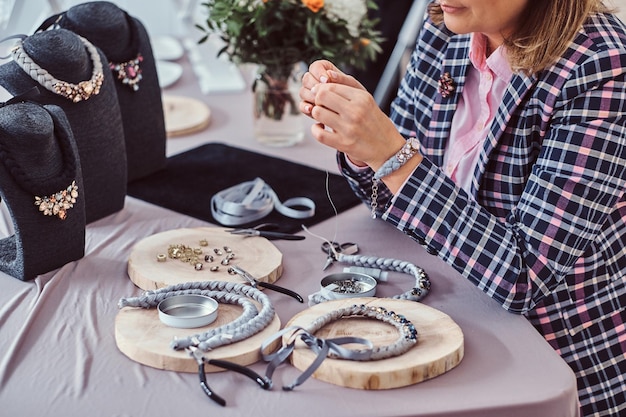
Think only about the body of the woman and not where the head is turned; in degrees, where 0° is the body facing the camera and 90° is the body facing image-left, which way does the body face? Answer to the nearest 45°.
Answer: approximately 45°

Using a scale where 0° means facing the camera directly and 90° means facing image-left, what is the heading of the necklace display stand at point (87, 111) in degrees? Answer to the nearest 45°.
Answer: approximately 315°

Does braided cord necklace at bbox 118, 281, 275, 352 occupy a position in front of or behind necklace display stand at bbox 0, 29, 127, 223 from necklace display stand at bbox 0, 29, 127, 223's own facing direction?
in front

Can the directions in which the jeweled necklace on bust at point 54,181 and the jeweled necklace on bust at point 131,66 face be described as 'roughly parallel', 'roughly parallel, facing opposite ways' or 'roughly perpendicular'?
roughly parallel

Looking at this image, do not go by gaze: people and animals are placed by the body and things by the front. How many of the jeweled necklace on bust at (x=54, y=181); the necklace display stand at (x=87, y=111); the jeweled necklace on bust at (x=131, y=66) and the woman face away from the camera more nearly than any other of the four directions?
0

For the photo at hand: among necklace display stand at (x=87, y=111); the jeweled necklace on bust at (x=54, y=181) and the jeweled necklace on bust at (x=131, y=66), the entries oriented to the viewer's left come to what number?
0

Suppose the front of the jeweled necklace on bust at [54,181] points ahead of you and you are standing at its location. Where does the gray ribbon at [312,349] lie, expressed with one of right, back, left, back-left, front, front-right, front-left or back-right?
front

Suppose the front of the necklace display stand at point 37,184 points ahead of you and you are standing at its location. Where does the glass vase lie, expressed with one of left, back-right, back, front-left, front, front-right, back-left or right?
left

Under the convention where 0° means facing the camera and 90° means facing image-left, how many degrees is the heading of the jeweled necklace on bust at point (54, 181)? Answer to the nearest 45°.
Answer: approximately 315°

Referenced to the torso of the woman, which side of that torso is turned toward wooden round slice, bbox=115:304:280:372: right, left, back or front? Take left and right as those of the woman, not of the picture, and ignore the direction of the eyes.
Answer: front

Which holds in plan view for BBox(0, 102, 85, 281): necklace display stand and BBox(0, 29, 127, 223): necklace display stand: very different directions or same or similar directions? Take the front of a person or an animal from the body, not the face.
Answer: same or similar directions
